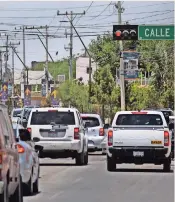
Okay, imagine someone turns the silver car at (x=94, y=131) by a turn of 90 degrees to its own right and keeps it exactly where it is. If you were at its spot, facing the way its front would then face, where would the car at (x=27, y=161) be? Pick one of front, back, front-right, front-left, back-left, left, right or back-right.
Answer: right

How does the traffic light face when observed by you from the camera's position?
facing the viewer

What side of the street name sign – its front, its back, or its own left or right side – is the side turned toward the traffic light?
right

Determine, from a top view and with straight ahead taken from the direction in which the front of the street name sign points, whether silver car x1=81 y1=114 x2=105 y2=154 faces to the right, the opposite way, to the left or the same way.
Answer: the opposite way

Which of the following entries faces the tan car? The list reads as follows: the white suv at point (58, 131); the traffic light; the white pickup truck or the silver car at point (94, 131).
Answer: the traffic light

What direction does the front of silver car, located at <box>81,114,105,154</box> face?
away from the camera

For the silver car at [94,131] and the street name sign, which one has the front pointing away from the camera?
the silver car

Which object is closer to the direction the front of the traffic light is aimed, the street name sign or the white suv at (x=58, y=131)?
the white suv

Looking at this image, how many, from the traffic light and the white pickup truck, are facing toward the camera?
1

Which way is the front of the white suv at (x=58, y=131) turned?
away from the camera

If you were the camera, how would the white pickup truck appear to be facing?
facing away from the viewer

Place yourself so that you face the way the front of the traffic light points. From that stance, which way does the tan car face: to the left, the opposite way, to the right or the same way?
the opposite way

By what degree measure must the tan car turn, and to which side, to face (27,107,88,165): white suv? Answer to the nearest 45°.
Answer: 0° — it already faces it

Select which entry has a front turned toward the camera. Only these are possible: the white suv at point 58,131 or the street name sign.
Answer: the street name sign

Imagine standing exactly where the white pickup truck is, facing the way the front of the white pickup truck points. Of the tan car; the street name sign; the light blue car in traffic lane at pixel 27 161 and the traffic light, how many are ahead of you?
2

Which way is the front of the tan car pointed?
away from the camera

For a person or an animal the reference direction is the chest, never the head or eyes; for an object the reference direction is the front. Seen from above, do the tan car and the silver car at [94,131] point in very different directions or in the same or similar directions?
same or similar directions
